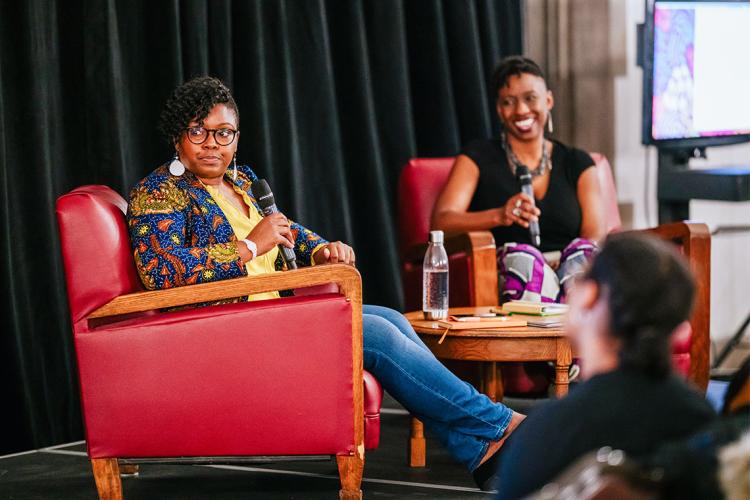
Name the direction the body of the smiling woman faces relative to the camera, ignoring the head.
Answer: toward the camera

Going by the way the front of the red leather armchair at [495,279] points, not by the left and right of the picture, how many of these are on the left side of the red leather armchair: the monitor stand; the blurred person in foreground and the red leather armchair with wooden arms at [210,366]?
1

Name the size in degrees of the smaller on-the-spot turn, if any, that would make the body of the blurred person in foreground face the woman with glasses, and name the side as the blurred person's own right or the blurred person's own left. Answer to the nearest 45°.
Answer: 0° — they already face them

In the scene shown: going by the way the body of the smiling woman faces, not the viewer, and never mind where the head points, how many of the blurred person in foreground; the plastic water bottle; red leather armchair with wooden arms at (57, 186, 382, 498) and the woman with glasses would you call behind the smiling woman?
0

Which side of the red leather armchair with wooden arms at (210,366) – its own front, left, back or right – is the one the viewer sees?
right

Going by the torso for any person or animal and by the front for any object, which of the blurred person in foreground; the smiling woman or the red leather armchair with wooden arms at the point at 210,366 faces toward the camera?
the smiling woman

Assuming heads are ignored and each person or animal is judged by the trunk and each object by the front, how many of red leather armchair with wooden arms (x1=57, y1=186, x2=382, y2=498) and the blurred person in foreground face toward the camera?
0

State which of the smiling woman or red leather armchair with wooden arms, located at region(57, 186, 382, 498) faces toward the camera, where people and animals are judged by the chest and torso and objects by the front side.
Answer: the smiling woman

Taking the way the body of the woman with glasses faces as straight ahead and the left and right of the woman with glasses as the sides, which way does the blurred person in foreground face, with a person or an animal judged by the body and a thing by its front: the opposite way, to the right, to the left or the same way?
the opposite way

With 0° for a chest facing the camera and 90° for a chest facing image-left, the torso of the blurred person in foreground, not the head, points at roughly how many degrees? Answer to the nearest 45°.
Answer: approximately 135°

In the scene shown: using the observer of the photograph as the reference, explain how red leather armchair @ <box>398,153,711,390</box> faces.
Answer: facing the viewer and to the right of the viewer

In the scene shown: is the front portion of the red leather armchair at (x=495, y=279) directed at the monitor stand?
no

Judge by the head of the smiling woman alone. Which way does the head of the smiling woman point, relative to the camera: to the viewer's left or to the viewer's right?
to the viewer's left

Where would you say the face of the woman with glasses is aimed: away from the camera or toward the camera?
toward the camera

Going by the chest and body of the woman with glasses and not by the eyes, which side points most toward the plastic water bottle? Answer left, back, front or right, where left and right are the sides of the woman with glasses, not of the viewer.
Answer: left

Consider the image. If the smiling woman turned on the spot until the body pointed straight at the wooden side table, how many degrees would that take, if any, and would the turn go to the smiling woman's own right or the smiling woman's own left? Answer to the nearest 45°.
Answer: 0° — they already face it
